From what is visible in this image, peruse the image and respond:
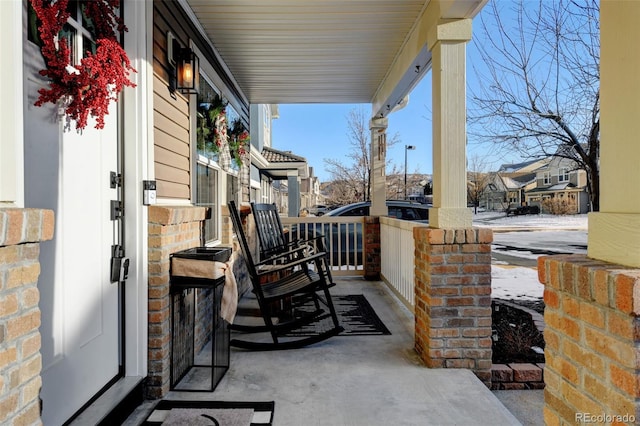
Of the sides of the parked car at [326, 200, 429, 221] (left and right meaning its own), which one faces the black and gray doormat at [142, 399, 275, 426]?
left

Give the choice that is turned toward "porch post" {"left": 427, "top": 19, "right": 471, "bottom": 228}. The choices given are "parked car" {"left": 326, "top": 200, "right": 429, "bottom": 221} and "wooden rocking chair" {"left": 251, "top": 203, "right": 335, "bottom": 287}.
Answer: the wooden rocking chair

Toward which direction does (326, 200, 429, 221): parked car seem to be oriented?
to the viewer's left

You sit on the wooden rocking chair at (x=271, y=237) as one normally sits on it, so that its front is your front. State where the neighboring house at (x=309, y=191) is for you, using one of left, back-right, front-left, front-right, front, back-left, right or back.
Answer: back-left

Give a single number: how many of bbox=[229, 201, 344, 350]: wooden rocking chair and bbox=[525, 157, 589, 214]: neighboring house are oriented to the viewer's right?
1

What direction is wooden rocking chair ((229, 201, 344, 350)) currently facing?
to the viewer's right

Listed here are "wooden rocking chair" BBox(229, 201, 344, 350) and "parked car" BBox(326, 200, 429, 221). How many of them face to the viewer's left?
1

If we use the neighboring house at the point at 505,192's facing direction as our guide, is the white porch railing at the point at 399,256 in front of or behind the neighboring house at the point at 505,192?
in front

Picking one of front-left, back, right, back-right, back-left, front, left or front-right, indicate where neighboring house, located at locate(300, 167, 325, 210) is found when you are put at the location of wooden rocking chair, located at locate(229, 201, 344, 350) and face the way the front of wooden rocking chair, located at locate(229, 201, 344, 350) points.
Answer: left

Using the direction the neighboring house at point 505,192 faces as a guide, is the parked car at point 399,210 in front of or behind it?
in front

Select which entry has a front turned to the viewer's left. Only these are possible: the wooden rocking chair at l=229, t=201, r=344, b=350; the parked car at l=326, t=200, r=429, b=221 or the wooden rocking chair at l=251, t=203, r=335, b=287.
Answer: the parked car

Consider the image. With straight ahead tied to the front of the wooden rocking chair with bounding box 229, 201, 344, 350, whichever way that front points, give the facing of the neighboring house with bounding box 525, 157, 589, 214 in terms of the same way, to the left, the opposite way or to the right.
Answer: the opposite way
